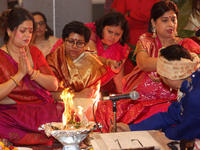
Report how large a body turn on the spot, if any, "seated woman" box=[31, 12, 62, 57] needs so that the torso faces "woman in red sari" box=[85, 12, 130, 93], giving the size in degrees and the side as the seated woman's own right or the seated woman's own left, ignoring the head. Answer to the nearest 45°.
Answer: approximately 90° to the seated woman's own left

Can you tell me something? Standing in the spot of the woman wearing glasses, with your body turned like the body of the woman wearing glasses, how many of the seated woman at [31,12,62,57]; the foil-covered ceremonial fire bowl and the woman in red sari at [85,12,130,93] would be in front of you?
1

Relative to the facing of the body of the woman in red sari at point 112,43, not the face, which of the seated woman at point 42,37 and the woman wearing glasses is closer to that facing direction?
the woman wearing glasses

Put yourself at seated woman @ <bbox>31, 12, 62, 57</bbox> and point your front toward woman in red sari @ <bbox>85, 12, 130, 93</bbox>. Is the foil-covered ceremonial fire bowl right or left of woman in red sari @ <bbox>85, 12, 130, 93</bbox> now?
right

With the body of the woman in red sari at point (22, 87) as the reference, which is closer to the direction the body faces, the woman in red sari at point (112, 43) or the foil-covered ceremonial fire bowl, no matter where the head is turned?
the foil-covered ceremonial fire bowl

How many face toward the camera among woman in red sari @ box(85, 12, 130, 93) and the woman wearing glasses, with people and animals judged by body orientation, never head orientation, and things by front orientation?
2

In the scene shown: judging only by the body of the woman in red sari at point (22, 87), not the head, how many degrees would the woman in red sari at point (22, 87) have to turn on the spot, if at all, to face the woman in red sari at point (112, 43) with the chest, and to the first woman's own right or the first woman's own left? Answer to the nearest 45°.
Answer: approximately 90° to the first woman's own left

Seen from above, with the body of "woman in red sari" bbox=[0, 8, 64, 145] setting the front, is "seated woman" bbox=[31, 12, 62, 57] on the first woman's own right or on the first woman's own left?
on the first woman's own left

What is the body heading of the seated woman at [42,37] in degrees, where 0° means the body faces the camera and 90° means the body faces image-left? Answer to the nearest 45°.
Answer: approximately 45°

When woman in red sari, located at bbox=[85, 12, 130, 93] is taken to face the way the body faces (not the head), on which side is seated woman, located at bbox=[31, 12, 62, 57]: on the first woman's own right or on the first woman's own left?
on the first woman's own right

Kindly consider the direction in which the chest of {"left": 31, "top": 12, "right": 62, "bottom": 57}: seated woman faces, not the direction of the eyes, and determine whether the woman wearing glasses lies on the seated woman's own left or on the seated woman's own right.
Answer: on the seated woman's own left

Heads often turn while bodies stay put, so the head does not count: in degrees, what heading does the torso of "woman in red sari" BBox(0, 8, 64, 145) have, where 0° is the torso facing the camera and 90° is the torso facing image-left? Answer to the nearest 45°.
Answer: approximately 315°
